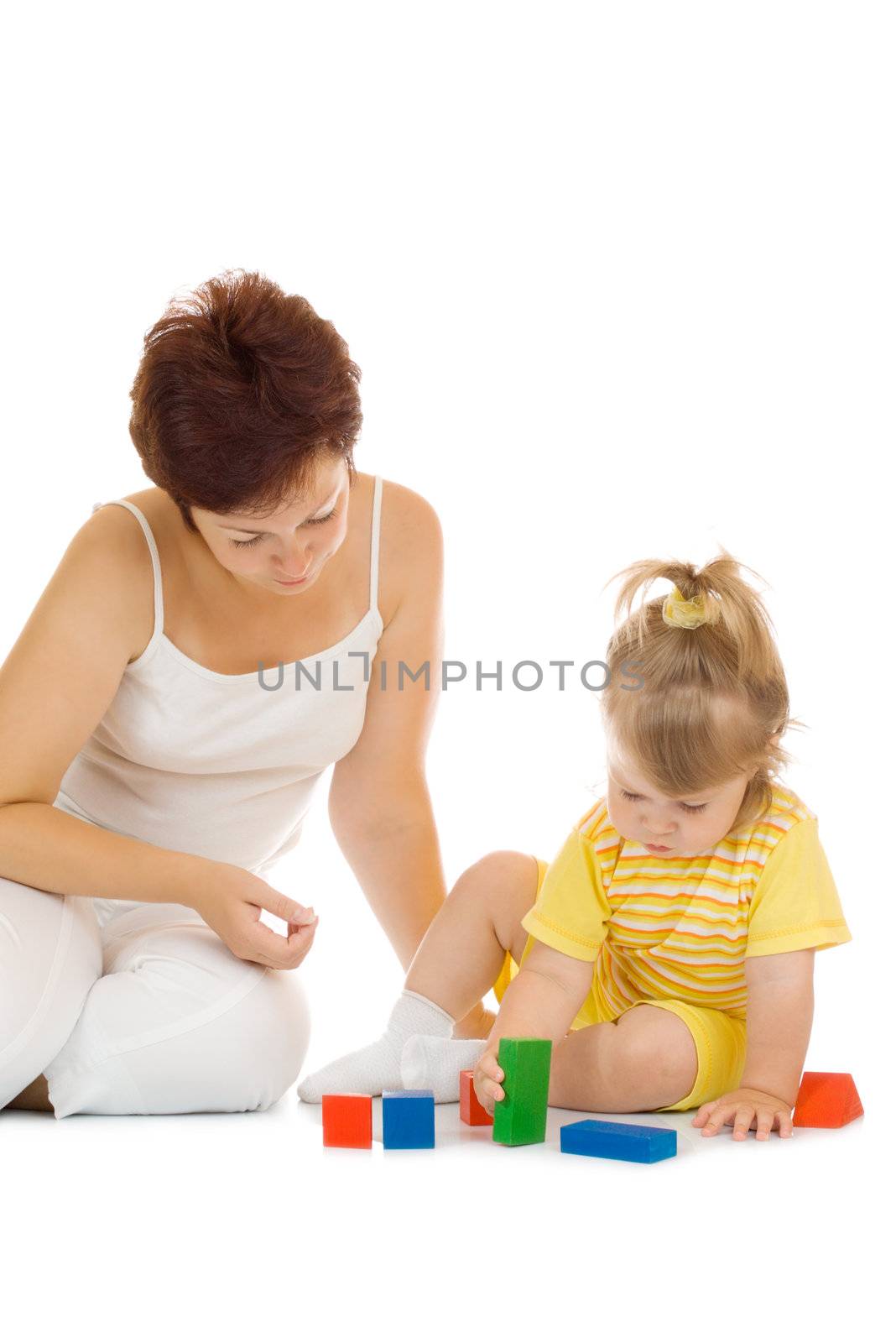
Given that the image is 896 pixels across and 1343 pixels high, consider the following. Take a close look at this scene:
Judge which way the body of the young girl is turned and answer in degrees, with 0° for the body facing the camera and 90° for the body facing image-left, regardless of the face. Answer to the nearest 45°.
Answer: approximately 45°
